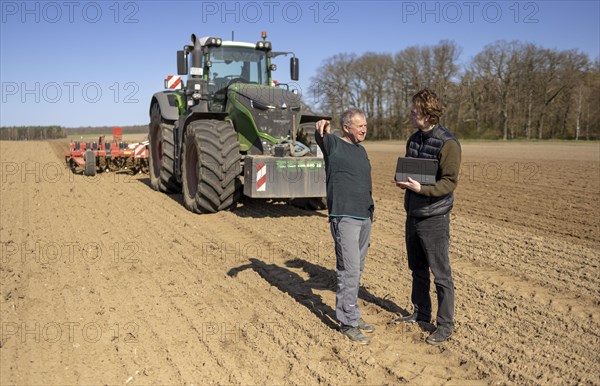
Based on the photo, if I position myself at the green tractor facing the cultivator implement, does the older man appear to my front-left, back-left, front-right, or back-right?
back-left

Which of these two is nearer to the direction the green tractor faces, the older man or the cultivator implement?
the older man

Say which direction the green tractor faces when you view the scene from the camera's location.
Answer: facing the viewer and to the right of the viewer

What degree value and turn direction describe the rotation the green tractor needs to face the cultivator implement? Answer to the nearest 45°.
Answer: approximately 180°

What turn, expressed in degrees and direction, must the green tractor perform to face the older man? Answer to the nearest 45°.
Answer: approximately 45° to its right
